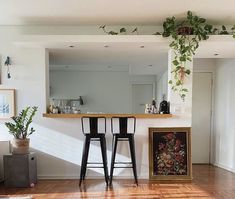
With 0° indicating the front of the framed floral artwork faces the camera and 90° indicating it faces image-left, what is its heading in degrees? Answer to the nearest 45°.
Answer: approximately 0°

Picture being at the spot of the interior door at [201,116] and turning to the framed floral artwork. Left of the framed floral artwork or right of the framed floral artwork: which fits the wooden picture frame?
right

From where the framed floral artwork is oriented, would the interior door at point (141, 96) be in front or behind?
behind

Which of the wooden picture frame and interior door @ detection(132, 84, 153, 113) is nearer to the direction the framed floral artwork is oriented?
the wooden picture frame

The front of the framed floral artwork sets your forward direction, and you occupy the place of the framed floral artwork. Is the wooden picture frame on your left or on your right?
on your right
